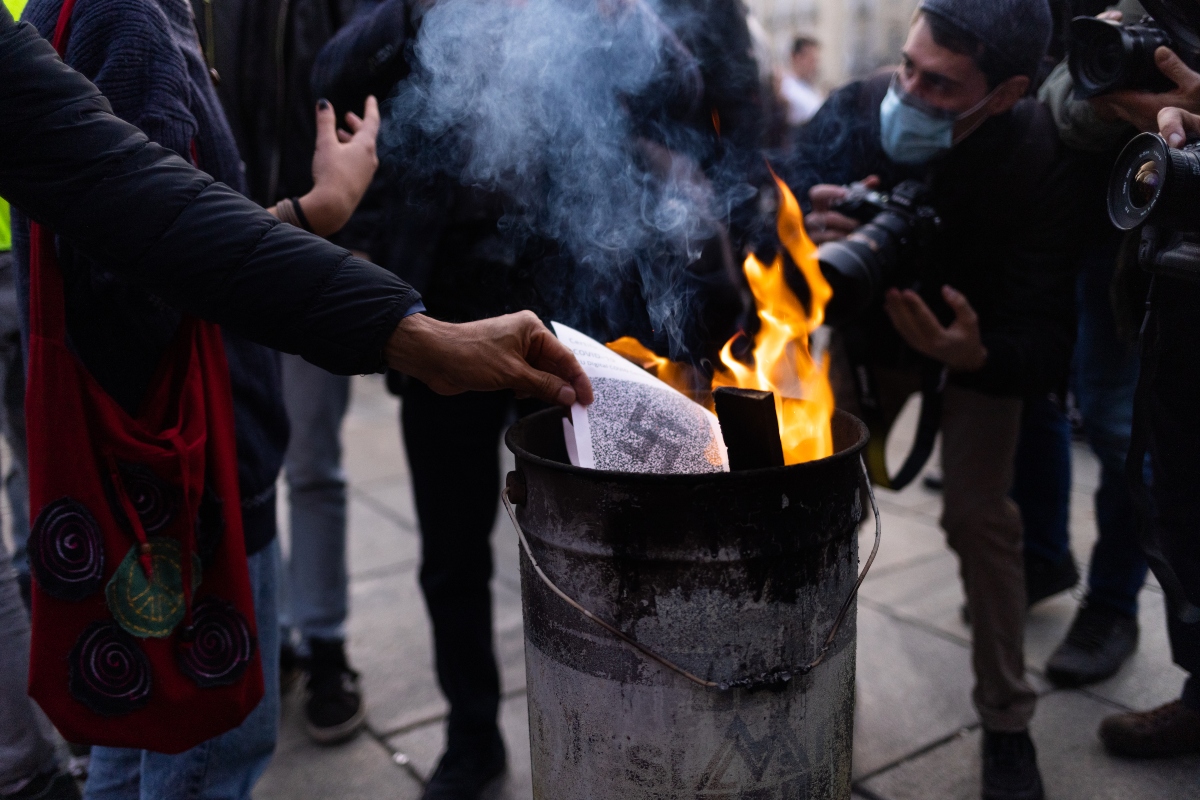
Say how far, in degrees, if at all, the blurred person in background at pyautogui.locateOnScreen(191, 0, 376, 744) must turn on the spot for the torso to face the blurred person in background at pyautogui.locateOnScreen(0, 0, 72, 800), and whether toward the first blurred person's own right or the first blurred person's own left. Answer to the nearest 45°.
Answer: approximately 90° to the first blurred person's own right

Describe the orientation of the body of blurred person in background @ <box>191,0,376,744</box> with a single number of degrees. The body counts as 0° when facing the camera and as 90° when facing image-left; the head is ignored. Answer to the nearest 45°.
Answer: approximately 315°

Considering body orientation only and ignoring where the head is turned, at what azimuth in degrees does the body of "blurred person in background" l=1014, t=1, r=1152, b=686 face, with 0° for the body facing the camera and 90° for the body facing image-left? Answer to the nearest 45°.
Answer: approximately 45°
